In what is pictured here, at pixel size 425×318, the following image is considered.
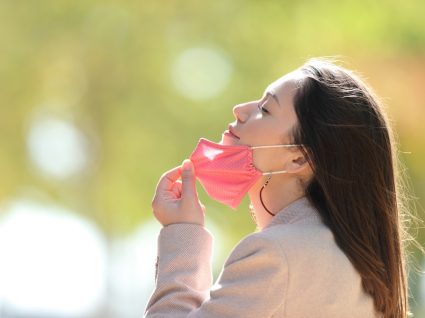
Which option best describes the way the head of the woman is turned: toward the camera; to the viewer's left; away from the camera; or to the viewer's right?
to the viewer's left

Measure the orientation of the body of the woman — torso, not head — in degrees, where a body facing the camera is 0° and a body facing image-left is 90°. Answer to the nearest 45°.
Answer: approximately 90°
